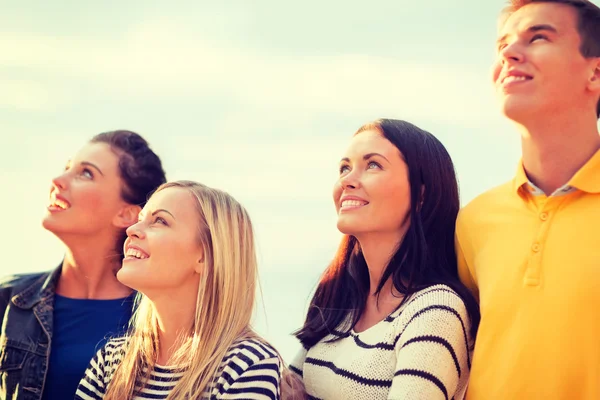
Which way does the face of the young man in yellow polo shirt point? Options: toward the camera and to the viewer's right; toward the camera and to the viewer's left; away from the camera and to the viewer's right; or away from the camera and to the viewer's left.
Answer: toward the camera and to the viewer's left

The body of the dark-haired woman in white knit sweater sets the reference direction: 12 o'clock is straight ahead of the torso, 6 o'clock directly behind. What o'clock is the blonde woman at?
The blonde woman is roughly at 1 o'clock from the dark-haired woman in white knit sweater.

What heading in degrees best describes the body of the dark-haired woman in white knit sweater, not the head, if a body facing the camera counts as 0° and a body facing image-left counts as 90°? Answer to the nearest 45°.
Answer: approximately 45°

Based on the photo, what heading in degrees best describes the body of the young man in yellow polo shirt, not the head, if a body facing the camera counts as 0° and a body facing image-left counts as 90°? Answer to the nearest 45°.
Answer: approximately 45°

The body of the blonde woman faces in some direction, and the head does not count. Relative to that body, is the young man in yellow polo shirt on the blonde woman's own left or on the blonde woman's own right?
on the blonde woman's own left

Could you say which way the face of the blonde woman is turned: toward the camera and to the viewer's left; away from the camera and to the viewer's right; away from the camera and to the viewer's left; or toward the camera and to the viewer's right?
toward the camera and to the viewer's left

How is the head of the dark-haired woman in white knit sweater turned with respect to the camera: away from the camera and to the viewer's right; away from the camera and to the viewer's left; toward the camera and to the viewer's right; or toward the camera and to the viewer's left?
toward the camera and to the viewer's left

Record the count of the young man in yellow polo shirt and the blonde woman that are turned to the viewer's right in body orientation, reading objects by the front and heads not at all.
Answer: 0

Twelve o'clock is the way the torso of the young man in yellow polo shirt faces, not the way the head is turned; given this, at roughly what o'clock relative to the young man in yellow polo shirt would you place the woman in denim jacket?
The woman in denim jacket is roughly at 2 o'clock from the young man in yellow polo shirt.

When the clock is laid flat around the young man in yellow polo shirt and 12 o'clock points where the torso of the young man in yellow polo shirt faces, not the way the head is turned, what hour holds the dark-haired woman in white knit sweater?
The dark-haired woman in white knit sweater is roughly at 2 o'clock from the young man in yellow polo shirt.

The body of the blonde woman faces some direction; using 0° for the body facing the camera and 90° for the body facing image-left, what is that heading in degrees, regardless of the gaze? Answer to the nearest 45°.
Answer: approximately 45°

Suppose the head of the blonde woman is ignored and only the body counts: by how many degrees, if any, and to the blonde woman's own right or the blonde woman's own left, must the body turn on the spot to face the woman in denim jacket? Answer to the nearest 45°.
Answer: approximately 90° to the blonde woman's own right
